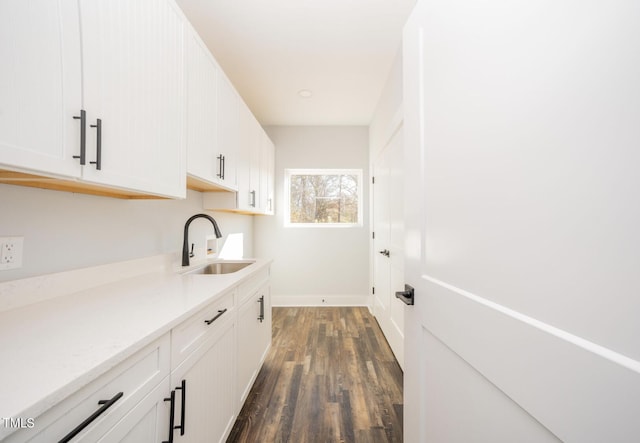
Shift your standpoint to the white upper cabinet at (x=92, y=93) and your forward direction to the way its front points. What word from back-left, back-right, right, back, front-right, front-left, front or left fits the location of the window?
left

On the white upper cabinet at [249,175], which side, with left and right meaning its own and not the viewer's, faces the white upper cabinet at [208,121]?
right

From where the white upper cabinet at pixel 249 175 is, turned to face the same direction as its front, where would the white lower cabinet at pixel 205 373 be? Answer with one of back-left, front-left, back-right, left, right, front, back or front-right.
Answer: right

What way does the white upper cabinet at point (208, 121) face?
to the viewer's right

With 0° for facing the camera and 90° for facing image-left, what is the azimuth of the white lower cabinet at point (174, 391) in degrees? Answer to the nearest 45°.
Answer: approximately 270°

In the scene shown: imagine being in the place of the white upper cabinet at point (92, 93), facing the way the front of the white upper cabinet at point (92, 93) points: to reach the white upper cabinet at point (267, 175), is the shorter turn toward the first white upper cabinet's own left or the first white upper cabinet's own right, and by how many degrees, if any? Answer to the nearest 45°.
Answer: approximately 90° to the first white upper cabinet's own left
